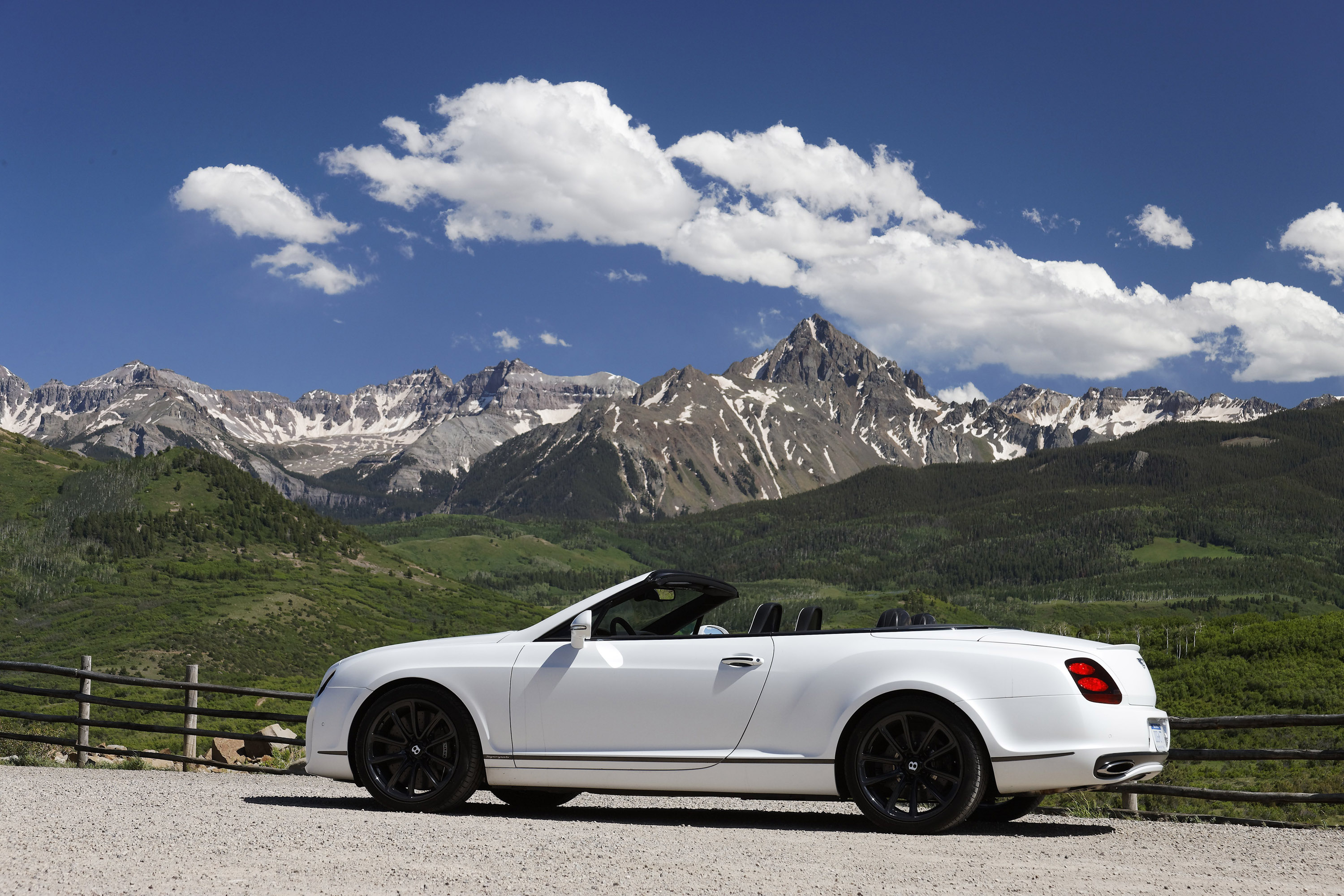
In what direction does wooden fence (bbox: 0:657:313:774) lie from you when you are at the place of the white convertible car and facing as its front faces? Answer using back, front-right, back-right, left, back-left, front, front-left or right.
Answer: front-right

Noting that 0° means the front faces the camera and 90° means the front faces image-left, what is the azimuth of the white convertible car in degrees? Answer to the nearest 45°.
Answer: approximately 90°

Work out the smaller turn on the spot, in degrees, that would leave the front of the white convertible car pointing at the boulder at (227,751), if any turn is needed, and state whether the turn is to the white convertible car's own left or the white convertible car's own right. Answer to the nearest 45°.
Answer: approximately 45° to the white convertible car's own right

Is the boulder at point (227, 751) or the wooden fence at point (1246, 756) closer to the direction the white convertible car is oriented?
the boulder

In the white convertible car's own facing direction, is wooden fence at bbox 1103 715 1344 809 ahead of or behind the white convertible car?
behind
